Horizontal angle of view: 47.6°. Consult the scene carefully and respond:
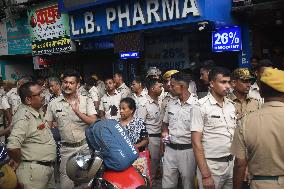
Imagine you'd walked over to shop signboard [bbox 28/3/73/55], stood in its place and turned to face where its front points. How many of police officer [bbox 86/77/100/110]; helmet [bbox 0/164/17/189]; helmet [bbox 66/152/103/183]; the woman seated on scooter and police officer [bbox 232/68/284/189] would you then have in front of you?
5

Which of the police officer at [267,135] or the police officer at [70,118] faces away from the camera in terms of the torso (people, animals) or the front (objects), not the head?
the police officer at [267,135]

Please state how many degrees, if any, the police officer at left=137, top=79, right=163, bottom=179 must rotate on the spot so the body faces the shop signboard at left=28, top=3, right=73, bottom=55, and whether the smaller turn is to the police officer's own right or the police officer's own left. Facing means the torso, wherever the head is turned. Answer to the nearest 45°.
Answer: approximately 180°

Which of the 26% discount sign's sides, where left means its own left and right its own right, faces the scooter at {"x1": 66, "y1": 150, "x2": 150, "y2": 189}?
front

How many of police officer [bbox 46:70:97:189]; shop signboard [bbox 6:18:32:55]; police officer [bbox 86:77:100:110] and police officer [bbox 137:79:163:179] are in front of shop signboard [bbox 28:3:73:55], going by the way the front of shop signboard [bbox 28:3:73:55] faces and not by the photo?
3

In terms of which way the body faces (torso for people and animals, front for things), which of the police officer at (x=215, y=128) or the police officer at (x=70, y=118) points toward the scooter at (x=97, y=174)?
the police officer at (x=70, y=118)

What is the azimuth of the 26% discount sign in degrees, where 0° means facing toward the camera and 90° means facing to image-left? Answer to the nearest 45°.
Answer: approximately 0°

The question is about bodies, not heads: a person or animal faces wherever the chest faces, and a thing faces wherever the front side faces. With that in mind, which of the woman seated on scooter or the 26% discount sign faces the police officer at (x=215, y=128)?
the 26% discount sign

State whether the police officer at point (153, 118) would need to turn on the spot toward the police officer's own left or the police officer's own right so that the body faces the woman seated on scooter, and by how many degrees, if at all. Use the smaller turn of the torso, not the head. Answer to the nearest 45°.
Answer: approximately 45° to the police officer's own right

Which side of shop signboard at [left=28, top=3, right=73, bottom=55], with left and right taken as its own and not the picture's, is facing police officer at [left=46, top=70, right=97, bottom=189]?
front

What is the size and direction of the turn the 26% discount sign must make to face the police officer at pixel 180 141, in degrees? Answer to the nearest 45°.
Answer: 0° — it already faces them

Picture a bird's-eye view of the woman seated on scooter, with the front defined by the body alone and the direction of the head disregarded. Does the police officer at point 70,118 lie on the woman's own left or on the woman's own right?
on the woman's own right
